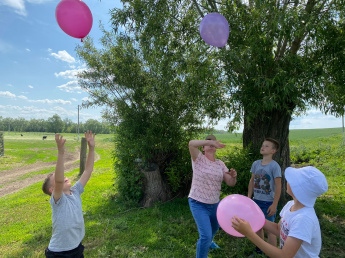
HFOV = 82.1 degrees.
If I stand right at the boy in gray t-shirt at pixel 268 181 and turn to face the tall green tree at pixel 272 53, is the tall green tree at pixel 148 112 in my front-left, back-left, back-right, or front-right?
front-left

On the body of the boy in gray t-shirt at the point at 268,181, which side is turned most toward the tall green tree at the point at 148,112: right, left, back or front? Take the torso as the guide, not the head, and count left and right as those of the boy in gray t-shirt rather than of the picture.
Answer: right

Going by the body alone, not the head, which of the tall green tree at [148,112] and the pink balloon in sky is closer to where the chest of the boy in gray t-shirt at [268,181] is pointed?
the pink balloon in sky

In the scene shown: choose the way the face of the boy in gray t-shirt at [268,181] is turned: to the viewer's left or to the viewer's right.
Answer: to the viewer's left

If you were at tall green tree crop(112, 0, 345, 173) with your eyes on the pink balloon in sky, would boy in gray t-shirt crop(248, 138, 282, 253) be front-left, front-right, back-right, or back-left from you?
front-left

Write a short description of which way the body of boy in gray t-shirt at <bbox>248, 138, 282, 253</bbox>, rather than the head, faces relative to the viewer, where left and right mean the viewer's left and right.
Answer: facing the viewer and to the left of the viewer
